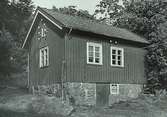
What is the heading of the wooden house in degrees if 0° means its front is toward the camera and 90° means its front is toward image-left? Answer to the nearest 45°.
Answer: approximately 315°

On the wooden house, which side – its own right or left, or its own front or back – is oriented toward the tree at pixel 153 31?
left
